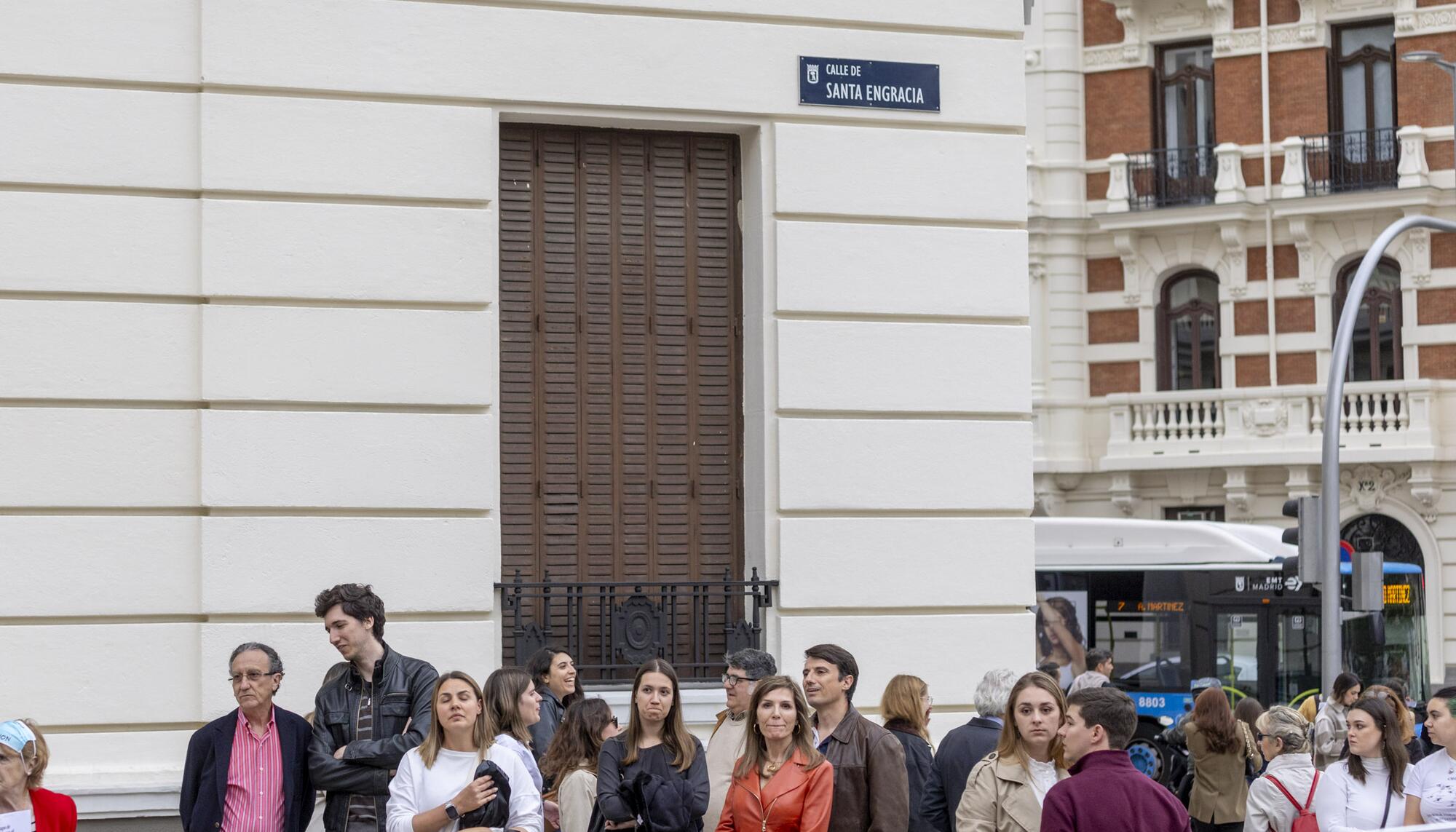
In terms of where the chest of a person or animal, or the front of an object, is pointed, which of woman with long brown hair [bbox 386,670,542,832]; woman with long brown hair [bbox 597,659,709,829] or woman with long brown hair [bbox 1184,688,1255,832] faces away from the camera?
woman with long brown hair [bbox 1184,688,1255,832]

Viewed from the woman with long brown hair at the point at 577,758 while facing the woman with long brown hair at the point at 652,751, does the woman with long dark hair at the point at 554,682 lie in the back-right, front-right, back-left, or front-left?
back-left

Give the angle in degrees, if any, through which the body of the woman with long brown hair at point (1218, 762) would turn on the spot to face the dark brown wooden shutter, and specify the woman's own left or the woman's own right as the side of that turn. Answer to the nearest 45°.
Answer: approximately 135° to the woman's own left

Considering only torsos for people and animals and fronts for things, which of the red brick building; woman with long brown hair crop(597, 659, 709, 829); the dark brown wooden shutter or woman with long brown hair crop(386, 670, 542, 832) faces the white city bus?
the red brick building

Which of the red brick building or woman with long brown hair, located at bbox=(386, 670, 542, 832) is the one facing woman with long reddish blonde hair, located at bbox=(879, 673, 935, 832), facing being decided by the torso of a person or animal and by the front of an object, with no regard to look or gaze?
the red brick building
